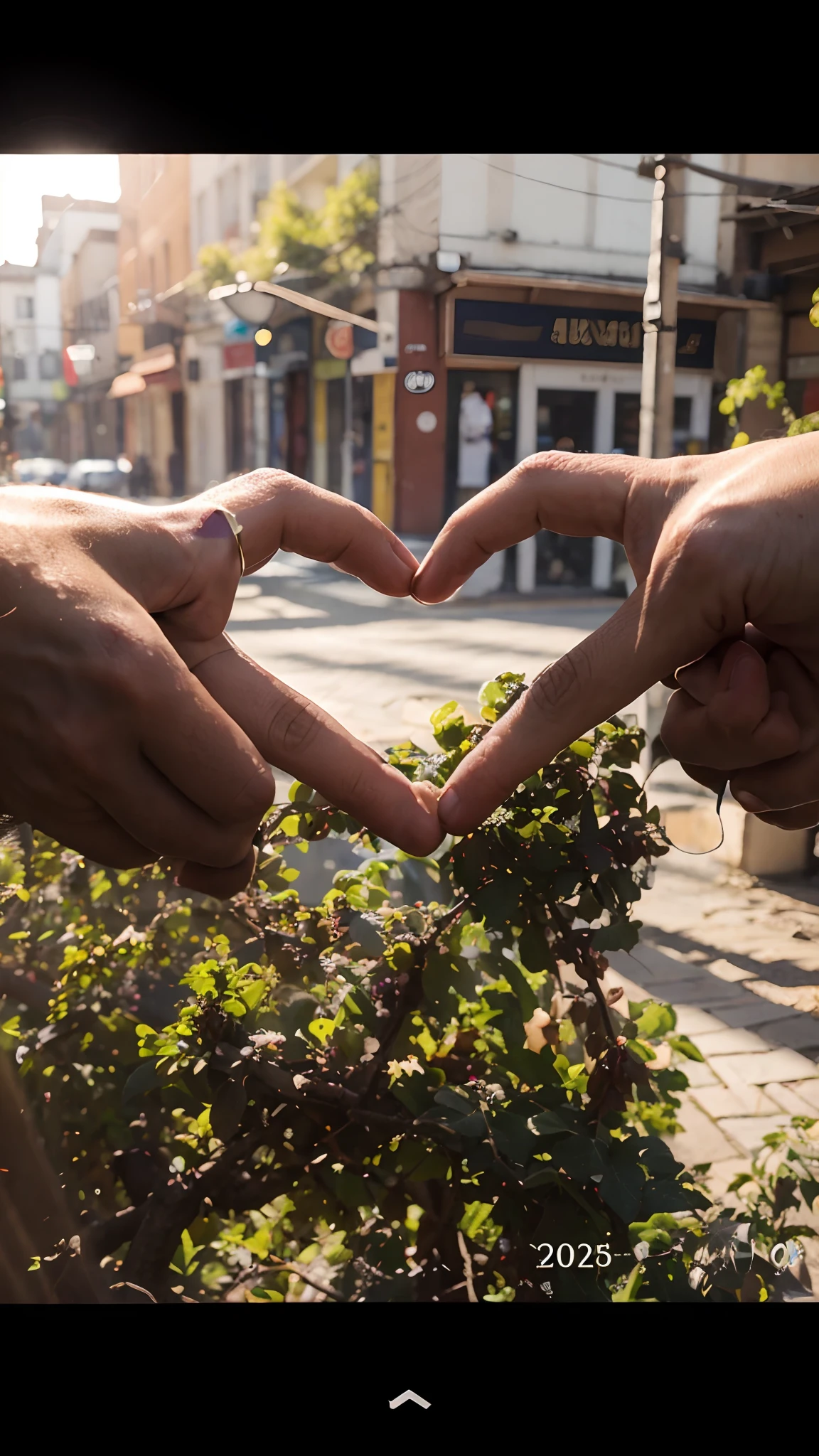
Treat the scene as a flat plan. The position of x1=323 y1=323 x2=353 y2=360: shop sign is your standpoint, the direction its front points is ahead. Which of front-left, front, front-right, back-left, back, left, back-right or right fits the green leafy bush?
front

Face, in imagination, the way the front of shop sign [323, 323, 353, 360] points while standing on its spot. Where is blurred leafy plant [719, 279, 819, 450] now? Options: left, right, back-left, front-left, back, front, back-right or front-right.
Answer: front-left

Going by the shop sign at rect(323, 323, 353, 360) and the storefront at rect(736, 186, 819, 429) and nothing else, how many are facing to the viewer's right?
0

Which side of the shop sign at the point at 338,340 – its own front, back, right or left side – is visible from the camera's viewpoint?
front

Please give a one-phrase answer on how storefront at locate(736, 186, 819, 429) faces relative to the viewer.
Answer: facing the viewer and to the left of the viewer

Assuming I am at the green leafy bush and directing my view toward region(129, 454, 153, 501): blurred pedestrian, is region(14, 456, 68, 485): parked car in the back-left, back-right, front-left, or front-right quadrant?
front-left
